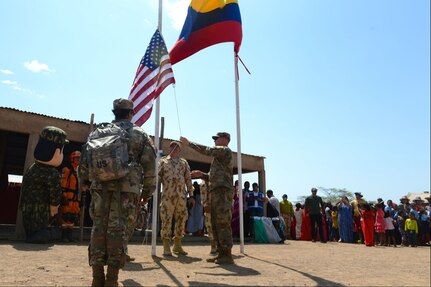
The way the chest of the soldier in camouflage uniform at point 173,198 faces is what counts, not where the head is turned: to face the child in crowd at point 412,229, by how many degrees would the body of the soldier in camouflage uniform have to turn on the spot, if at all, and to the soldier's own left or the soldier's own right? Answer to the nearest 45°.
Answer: approximately 135° to the soldier's own left

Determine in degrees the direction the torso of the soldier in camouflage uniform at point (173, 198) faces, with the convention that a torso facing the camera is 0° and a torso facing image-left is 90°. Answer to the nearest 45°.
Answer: approximately 0°

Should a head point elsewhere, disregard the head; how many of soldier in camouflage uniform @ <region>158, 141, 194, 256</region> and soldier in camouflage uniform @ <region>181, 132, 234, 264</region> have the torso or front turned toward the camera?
1

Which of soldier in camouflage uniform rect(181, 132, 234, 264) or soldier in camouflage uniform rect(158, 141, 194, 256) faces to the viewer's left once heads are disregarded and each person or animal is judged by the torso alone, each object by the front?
soldier in camouflage uniform rect(181, 132, 234, 264)

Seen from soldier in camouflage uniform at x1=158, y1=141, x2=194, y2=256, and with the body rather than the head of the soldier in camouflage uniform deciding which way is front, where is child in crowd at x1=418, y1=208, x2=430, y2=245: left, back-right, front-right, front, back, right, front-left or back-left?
back-left

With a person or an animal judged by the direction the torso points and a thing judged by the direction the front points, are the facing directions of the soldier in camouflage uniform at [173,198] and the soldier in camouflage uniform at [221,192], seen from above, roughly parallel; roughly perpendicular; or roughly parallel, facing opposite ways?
roughly perpendicular

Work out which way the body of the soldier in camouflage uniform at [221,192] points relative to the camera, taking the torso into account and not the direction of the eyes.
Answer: to the viewer's left

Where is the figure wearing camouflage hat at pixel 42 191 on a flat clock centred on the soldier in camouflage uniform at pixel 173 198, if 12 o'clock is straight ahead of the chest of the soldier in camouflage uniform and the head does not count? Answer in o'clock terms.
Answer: The figure wearing camouflage hat is roughly at 4 o'clock from the soldier in camouflage uniform.

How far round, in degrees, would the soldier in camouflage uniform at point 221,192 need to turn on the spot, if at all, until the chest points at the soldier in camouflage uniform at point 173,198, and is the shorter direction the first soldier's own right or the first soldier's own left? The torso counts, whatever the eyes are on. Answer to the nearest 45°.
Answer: approximately 45° to the first soldier's own right
